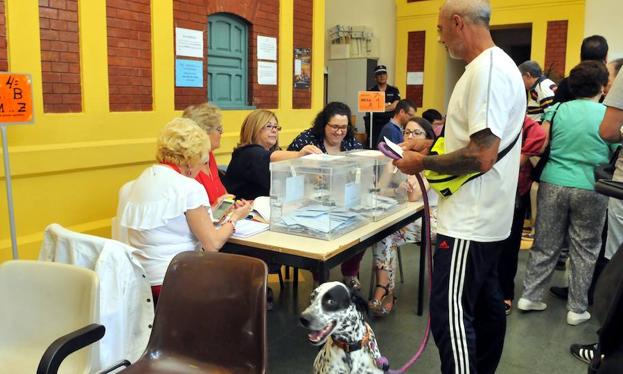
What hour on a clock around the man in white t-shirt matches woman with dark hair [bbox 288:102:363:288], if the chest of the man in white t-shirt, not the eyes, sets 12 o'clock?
The woman with dark hair is roughly at 2 o'clock from the man in white t-shirt.

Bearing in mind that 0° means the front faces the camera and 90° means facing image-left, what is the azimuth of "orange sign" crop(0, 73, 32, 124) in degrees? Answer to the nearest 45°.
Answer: approximately 0°

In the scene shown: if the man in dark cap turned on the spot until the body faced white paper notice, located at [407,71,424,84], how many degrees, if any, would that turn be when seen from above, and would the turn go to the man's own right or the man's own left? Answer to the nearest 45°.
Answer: approximately 180°

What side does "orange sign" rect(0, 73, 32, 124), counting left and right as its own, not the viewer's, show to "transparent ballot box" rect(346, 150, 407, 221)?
left

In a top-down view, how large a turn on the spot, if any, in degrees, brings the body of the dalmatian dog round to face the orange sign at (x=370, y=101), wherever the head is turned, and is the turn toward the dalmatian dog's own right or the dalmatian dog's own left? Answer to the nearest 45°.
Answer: approximately 135° to the dalmatian dog's own right

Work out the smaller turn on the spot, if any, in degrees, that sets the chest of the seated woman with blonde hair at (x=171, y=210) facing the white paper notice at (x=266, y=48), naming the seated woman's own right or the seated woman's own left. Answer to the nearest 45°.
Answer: approximately 45° to the seated woman's own left

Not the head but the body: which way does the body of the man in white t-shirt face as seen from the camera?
to the viewer's left

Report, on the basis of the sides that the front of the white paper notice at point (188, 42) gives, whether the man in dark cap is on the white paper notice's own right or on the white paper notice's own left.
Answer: on the white paper notice's own left

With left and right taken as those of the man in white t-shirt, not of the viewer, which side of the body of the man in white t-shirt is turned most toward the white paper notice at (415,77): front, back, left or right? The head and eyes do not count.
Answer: right
